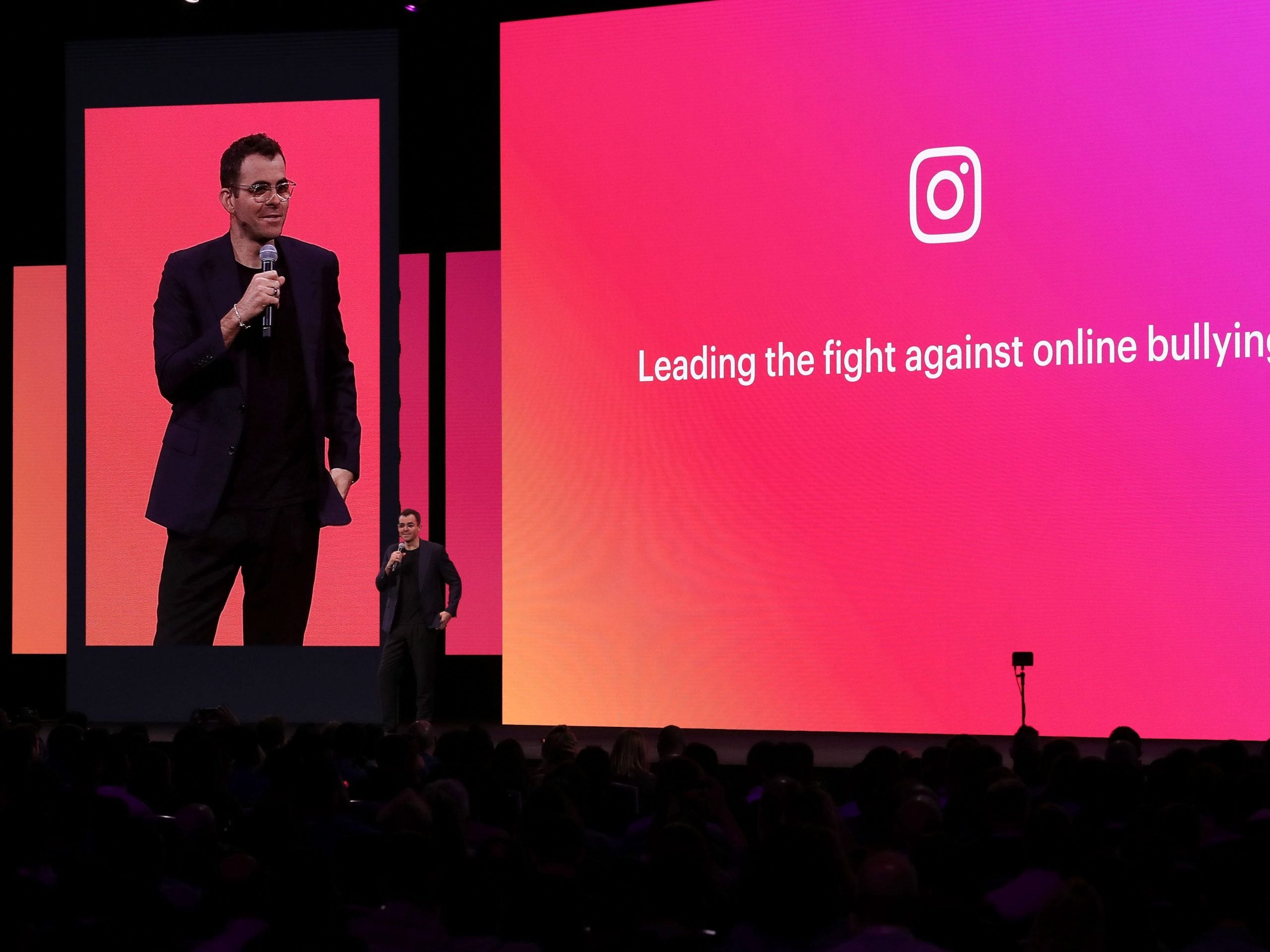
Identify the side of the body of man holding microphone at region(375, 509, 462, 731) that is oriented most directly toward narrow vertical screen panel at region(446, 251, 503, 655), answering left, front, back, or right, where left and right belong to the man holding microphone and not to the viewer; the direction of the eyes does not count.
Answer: back

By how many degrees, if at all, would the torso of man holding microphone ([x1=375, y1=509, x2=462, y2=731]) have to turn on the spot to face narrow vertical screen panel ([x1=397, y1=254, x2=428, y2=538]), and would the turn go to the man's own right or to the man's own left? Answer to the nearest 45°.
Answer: approximately 180°

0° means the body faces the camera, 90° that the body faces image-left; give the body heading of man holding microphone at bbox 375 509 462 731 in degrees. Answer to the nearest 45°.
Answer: approximately 0°

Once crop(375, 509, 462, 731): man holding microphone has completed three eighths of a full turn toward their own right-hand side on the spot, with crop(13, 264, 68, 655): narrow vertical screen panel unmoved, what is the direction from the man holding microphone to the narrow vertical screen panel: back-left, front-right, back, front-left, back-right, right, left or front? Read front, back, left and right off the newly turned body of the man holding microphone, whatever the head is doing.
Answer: front

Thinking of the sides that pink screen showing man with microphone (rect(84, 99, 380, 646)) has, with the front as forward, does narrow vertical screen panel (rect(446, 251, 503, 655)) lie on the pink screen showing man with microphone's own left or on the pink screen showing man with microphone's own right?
on the pink screen showing man with microphone's own left

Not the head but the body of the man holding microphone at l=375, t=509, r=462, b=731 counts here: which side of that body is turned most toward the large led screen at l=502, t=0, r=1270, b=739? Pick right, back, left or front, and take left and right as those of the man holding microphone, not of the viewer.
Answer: left

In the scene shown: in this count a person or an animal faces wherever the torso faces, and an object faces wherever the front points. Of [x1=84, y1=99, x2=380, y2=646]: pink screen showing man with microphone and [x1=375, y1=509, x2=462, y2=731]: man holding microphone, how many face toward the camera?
2

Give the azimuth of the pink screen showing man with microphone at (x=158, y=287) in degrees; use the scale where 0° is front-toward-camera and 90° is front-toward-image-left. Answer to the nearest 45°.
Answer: approximately 0°
